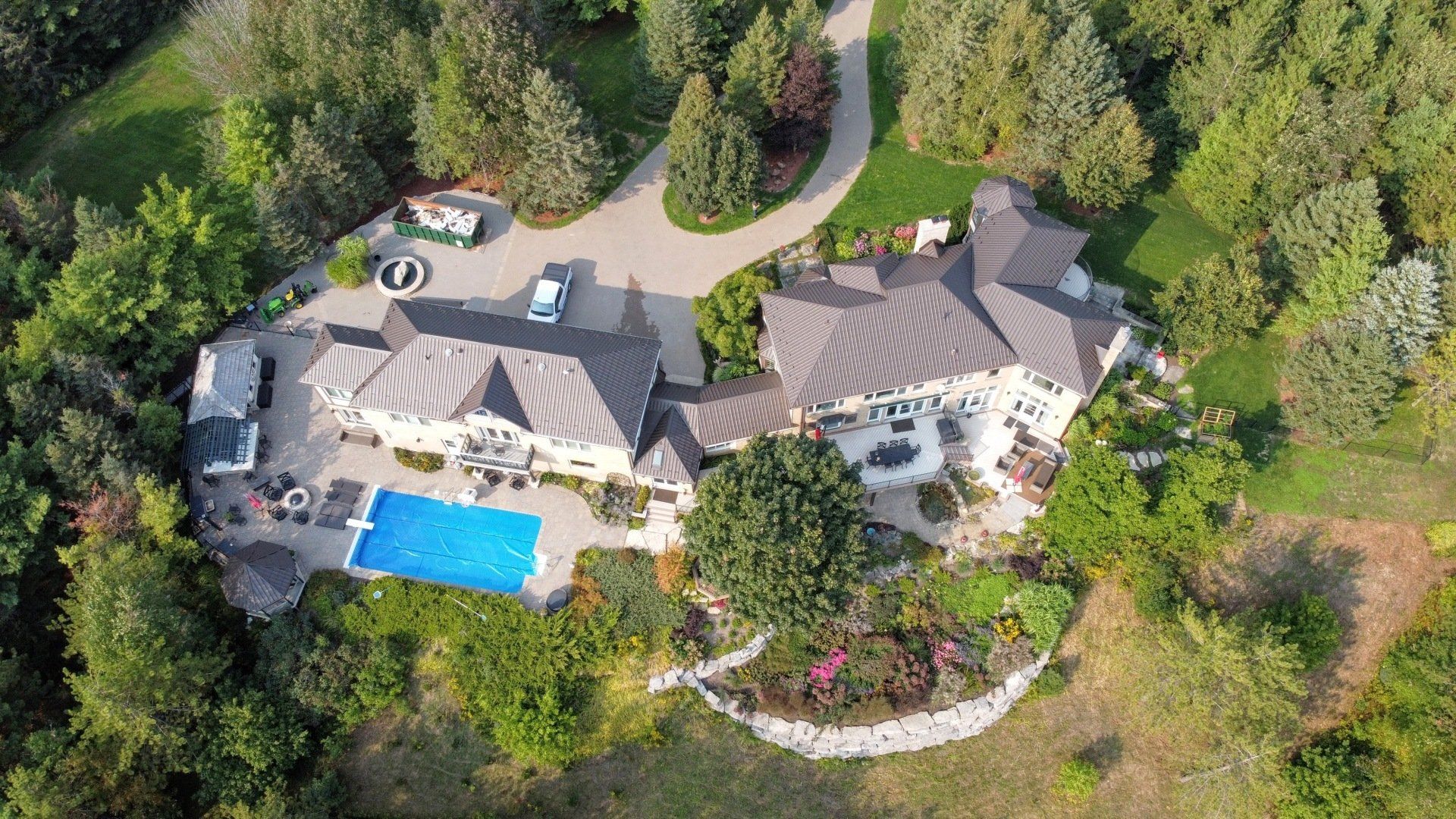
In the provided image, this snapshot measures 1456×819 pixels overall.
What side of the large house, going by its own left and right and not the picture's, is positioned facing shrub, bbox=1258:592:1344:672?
right

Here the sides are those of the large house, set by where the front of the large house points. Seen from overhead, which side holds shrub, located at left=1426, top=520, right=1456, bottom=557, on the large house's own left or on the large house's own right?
on the large house's own right

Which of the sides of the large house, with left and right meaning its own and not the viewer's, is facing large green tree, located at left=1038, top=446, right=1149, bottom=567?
right

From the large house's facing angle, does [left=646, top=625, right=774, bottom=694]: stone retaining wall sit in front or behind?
behind

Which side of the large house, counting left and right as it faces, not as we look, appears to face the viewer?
back

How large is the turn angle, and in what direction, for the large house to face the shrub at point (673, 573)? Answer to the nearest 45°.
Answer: approximately 135° to its right

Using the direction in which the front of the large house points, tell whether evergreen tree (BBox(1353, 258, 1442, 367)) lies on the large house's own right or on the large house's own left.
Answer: on the large house's own right

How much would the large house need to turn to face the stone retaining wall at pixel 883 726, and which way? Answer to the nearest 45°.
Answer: approximately 135° to its right

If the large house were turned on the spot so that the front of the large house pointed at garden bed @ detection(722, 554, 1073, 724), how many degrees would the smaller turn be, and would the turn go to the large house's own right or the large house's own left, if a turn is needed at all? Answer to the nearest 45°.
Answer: approximately 135° to the large house's own right
